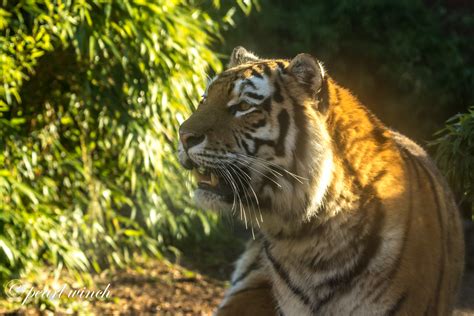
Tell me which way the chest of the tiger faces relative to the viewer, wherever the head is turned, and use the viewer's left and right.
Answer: facing the viewer and to the left of the viewer
